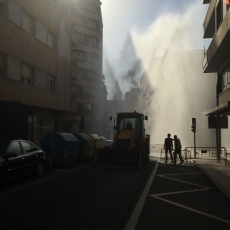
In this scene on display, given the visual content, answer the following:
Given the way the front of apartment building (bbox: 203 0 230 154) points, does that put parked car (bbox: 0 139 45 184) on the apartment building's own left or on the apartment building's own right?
on the apartment building's own left

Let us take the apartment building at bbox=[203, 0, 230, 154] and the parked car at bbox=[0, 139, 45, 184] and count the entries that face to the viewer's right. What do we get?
0

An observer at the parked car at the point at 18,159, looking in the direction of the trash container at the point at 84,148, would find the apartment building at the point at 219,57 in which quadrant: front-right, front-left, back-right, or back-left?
front-right

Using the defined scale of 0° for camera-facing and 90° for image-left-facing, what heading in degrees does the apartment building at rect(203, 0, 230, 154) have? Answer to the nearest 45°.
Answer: approximately 90°

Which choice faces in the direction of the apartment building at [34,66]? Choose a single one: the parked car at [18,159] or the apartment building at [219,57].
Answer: the apartment building at [219,57]

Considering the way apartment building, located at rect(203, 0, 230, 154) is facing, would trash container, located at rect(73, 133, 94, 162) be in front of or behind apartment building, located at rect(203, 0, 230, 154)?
in front

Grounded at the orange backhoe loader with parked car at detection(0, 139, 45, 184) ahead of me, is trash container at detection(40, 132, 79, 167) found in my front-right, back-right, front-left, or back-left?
front-right

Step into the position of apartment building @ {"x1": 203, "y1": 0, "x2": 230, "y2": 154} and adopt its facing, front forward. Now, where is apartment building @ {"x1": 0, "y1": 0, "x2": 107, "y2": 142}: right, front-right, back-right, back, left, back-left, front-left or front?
front
